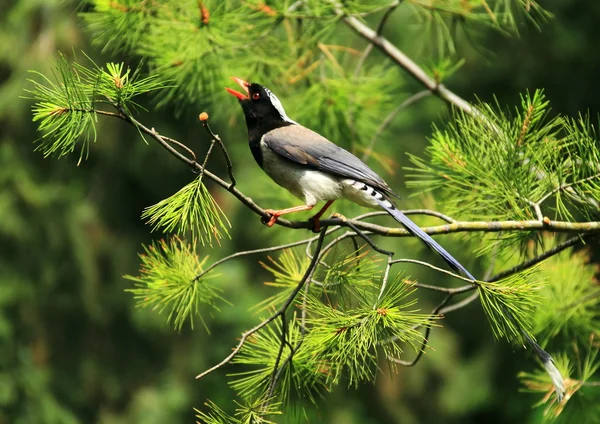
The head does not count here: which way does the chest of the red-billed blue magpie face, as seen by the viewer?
to the viewer's left

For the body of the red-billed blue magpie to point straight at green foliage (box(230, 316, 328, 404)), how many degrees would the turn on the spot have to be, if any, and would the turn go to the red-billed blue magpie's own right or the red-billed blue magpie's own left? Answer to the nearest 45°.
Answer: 0° — it already faces it

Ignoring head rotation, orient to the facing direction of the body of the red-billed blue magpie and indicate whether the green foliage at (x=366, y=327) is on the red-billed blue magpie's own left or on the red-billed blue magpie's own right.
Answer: on the red-billed blue magpie's own left

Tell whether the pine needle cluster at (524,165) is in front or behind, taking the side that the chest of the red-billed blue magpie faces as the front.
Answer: behind

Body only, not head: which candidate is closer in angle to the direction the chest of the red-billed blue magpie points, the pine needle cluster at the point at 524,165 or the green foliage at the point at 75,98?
the green foliage
